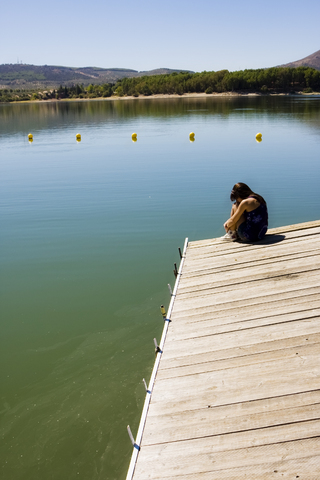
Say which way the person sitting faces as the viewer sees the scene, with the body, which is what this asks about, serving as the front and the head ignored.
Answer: to the viewer's left

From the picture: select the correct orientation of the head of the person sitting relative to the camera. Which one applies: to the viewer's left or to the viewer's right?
to the viewer's left
